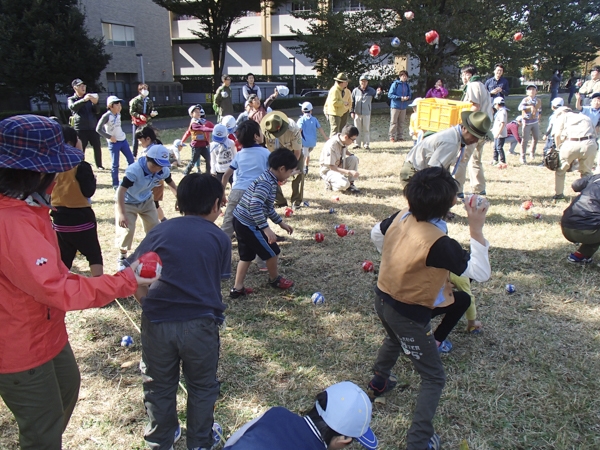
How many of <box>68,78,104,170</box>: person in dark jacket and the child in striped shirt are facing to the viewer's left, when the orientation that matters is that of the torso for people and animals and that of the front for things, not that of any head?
0

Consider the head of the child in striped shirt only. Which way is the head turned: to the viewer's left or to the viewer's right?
to the viewer's right

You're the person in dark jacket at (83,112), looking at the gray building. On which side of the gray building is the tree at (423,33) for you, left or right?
right

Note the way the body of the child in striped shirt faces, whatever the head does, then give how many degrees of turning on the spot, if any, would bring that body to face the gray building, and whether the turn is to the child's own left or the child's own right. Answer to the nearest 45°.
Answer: approximately 90° to the child's own left

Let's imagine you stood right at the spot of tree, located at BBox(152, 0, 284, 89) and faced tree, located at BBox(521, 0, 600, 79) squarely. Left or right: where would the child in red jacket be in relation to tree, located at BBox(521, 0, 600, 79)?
right

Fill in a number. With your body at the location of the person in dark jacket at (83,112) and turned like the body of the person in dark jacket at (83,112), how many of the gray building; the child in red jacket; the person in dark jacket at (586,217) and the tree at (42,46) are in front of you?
2

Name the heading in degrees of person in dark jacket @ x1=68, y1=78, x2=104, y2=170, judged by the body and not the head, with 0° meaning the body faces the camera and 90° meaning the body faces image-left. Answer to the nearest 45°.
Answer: approximately 315°

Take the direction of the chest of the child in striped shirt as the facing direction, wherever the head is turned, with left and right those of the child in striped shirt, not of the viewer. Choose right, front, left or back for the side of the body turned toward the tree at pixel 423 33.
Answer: left

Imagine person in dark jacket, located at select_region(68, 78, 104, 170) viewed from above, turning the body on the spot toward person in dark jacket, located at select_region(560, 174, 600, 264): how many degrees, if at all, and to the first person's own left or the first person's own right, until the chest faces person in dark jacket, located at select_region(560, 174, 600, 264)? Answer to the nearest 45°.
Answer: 0° — they already face them
